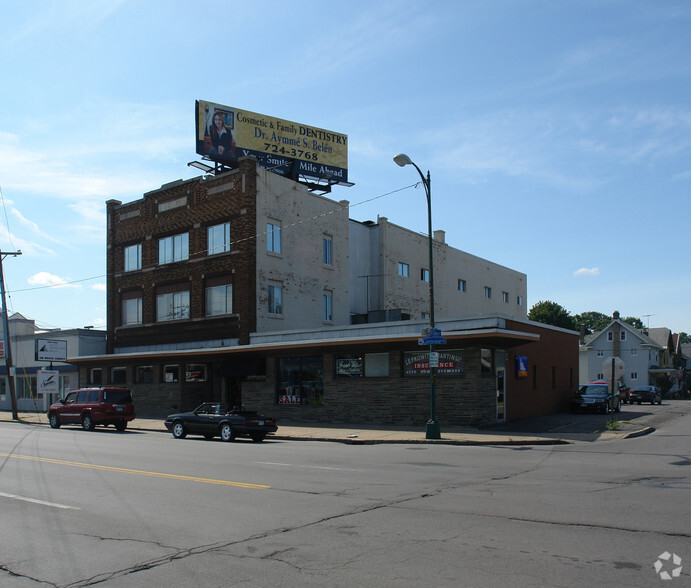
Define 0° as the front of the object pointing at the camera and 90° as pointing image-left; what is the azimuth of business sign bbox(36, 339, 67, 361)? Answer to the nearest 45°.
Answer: approximately 0°

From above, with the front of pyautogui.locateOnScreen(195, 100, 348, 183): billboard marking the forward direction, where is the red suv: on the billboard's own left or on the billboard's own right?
on the billboard's own right

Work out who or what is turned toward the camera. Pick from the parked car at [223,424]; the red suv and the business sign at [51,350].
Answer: the business sign

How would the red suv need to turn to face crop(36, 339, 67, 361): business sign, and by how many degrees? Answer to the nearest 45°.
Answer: approximately 45° to its right

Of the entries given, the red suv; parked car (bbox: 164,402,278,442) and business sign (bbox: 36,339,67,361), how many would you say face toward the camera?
1

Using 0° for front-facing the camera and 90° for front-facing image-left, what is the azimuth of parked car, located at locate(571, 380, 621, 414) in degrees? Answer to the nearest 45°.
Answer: approximately 45°

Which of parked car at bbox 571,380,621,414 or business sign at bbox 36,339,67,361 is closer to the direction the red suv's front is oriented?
the business sign

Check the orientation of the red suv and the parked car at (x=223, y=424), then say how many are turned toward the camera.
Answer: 0

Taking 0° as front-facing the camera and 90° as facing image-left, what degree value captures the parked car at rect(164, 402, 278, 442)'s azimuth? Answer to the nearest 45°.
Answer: approximately 135°

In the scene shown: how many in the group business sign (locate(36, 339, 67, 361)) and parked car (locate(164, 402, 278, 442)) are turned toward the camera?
1
